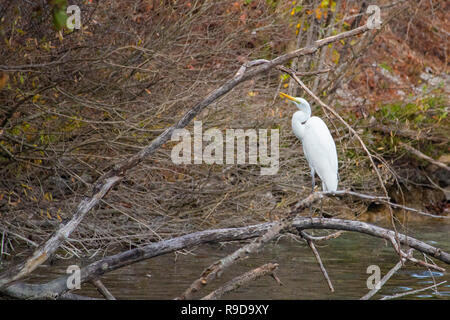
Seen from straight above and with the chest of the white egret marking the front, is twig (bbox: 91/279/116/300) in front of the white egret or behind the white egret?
in front

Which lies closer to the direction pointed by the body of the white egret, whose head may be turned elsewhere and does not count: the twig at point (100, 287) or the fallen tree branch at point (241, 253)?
the twig

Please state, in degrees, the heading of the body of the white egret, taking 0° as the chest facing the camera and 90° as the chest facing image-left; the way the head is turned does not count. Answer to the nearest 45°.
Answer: approximately 90°

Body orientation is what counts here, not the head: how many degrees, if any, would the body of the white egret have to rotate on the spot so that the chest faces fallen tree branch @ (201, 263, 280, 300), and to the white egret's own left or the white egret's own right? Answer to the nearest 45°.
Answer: approximately 45° to the white egret's own left
